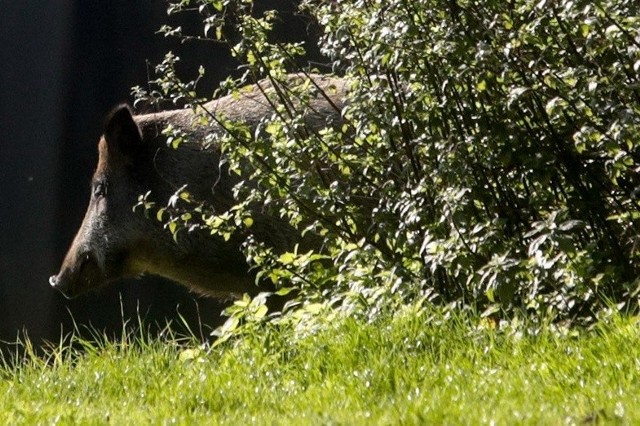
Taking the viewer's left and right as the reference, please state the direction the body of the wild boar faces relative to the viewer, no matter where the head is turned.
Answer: facing to the left of the viewer

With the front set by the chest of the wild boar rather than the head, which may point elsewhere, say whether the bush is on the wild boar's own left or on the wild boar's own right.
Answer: on the wild boar's own left
